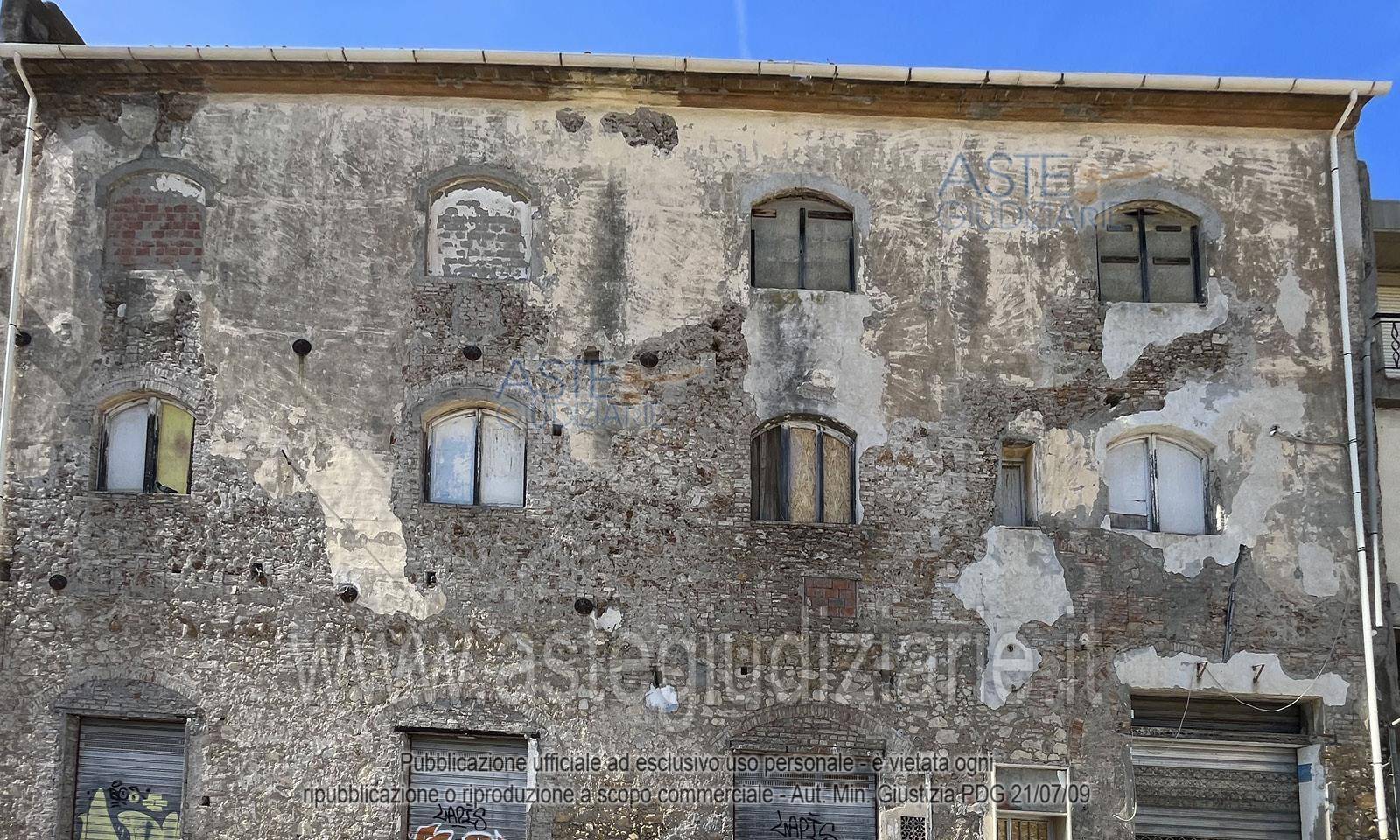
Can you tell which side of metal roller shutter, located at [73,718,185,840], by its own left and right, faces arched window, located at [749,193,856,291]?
left

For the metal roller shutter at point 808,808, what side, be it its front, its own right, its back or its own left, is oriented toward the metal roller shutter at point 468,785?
right

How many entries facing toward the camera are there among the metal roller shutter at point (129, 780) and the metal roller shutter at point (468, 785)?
2

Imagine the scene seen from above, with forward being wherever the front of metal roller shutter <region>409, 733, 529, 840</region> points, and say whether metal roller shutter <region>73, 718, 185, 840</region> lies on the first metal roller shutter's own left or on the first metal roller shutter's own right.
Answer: on the first metal roller shutter's own right

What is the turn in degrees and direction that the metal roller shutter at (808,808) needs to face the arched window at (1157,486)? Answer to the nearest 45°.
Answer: approximately 90° to its left

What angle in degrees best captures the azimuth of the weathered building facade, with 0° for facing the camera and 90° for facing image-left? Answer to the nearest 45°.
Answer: approximately 0°

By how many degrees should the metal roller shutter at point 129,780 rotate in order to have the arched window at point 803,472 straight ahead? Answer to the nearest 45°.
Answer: approximately 90° to its left
